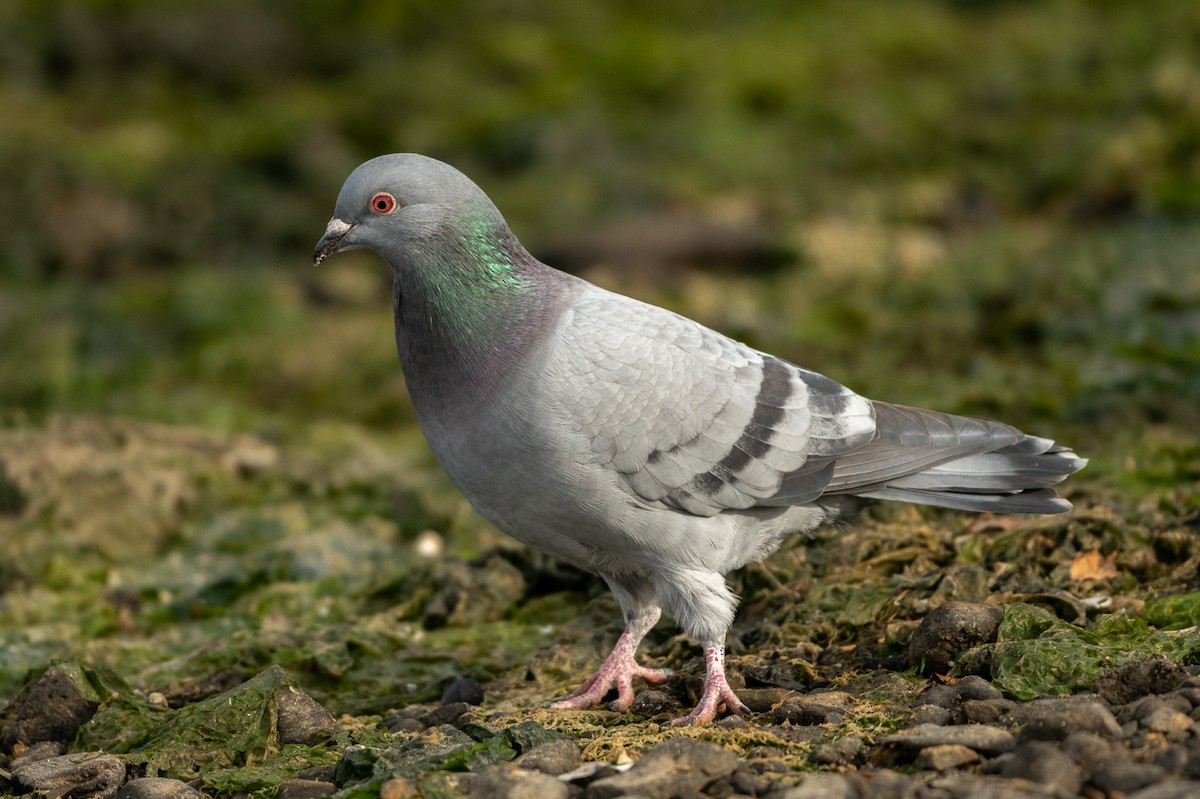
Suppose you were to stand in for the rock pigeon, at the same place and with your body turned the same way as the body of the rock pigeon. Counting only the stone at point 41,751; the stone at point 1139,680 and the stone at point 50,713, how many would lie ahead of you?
2

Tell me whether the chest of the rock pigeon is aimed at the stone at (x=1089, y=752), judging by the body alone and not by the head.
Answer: no

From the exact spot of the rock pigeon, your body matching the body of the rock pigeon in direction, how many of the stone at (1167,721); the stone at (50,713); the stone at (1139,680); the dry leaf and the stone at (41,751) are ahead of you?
2

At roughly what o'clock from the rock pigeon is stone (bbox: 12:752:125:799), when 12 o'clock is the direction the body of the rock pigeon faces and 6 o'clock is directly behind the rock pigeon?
The stone is roughly at 11 o'clock from the rock pigeon.

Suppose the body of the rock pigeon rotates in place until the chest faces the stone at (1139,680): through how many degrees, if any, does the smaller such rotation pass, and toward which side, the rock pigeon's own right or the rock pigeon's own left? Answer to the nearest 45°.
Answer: approximately 135° to the rock pigeon's own left

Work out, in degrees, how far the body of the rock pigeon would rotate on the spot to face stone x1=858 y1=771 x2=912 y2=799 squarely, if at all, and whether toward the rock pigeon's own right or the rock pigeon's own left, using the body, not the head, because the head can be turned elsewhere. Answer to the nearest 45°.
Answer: approximately 135° to the rock pigeon's own left

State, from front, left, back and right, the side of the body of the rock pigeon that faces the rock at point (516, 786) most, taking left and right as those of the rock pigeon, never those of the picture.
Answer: left

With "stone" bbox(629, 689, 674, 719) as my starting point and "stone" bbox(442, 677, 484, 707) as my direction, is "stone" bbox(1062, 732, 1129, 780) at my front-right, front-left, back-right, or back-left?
back-left

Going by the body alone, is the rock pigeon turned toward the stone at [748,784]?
no

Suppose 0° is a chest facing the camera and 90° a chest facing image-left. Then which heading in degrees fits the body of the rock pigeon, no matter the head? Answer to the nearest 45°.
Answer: approximately 90°

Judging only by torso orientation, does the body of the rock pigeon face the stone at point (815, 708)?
no

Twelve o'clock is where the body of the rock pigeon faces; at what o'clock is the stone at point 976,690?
The stone is roughly at 7 o'clock from the rock pigeon.

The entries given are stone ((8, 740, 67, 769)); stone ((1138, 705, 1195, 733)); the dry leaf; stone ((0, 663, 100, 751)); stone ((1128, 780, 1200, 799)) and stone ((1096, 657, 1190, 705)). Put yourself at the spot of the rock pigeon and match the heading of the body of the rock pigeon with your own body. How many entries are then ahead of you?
2

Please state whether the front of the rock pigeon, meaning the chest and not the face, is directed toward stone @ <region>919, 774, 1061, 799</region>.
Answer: no

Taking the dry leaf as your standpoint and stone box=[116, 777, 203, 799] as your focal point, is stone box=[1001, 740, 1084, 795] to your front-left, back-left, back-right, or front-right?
front-left

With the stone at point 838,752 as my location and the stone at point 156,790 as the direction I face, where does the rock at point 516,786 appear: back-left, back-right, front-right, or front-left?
front-left

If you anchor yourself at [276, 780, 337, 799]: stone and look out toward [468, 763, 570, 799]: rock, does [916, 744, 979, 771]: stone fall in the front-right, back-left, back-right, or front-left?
front-left
